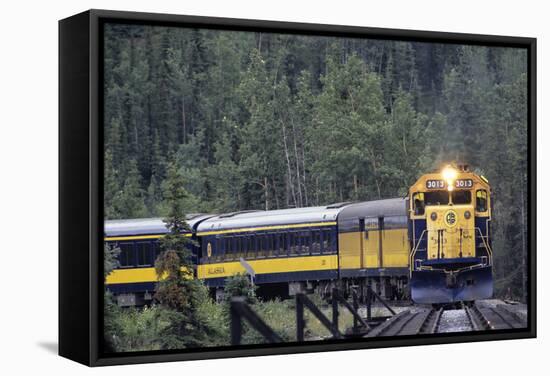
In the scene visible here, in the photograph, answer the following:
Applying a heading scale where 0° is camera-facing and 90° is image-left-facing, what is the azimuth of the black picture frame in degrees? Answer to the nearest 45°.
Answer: approximately 315°
